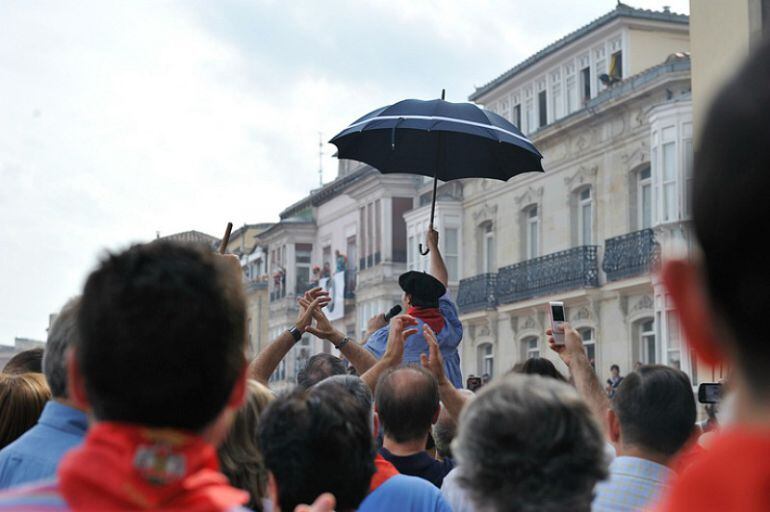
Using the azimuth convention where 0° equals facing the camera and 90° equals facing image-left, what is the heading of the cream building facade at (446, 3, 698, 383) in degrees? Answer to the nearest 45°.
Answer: approximately 45°

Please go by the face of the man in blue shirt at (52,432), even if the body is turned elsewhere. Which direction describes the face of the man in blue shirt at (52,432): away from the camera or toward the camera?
away from the camera

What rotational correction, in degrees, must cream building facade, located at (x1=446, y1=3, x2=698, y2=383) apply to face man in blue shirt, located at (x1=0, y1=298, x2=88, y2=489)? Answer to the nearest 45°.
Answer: approximately 45° to its left
